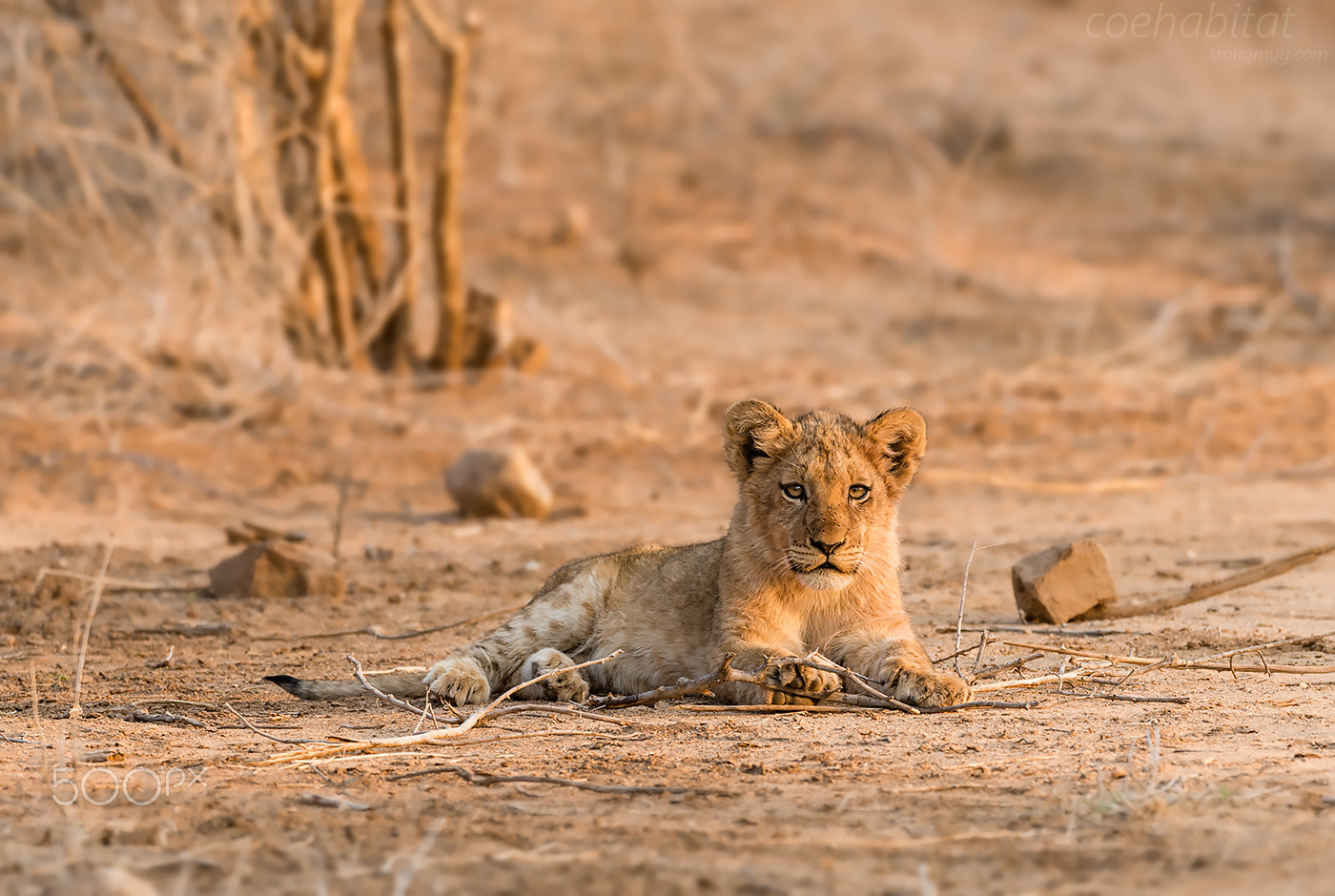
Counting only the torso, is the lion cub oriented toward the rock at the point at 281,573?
no

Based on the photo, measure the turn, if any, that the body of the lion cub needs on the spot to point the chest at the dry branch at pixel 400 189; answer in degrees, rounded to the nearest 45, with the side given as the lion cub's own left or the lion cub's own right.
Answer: approximately 135° to the lion cub's own left

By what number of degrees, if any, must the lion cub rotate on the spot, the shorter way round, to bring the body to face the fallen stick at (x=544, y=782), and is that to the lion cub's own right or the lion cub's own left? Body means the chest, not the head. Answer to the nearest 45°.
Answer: approximately 90° to the lion cub's own right

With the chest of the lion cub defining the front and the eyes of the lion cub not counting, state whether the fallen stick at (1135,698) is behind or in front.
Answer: in front

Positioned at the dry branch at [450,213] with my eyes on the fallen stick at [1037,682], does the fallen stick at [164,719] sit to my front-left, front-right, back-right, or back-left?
front-right

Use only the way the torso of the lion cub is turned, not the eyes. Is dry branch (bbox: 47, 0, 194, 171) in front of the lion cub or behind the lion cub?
behind

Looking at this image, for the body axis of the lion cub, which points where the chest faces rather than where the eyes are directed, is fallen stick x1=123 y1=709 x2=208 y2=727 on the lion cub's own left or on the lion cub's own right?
on the lion cub's own right

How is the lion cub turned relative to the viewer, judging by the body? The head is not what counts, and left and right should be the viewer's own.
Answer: facing the viewer and to the right of the viewer

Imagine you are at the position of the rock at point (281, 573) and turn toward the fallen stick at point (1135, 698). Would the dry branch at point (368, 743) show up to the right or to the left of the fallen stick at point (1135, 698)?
right

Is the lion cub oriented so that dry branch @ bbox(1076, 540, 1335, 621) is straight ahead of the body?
no

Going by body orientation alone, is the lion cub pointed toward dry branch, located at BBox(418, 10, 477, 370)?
no

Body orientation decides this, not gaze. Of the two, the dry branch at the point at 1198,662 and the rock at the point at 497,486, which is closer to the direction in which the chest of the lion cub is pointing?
the dry branch

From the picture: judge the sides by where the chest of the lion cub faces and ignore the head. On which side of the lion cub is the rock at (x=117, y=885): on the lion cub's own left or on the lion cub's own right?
on the lion cub's own right

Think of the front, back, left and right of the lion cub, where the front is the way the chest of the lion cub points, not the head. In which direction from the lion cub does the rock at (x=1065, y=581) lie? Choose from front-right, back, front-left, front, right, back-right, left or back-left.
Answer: left

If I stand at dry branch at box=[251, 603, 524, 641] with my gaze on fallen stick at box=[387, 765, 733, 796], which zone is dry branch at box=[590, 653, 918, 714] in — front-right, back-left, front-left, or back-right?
front-left

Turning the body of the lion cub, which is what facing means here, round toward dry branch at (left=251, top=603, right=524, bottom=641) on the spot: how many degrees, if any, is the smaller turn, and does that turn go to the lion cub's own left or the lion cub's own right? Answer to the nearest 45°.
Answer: approximately 180°
